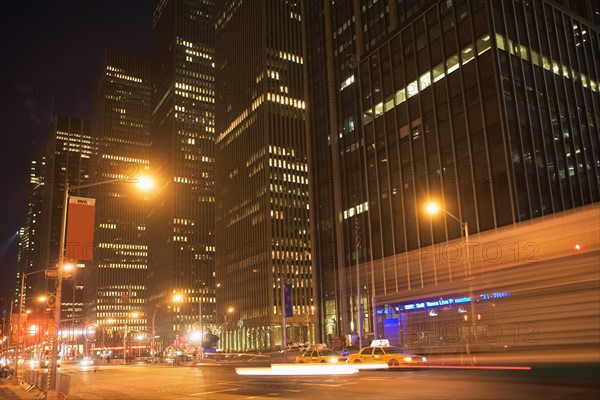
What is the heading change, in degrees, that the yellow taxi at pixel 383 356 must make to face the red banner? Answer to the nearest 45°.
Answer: approximately 90° to its right

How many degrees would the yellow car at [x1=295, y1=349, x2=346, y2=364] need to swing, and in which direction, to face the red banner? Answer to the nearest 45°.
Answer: approximately 90° to its right

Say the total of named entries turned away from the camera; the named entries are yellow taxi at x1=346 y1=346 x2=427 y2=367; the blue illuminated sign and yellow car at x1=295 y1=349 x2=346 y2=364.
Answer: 0

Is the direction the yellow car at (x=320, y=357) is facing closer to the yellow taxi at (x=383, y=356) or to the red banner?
the yellow taxi

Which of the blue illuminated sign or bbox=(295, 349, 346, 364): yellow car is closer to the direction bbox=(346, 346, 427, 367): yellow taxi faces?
the blue illuminated sign

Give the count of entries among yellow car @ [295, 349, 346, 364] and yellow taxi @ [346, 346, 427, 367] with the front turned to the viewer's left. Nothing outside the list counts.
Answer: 0

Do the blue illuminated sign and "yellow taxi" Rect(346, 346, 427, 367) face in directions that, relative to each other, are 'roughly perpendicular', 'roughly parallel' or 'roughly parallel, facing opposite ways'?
roughly perpendicular

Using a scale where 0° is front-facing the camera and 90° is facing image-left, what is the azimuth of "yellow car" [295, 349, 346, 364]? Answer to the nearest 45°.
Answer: approximately 315°

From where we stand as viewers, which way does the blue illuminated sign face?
facing the viewer and to the left of the viewer

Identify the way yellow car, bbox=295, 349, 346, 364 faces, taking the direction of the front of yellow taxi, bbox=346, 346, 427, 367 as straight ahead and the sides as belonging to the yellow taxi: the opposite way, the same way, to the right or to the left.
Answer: the same way

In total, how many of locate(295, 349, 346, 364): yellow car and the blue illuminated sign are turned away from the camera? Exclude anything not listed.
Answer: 0

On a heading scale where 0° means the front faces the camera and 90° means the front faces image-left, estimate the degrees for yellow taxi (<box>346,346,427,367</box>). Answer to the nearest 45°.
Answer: approximately 315°
